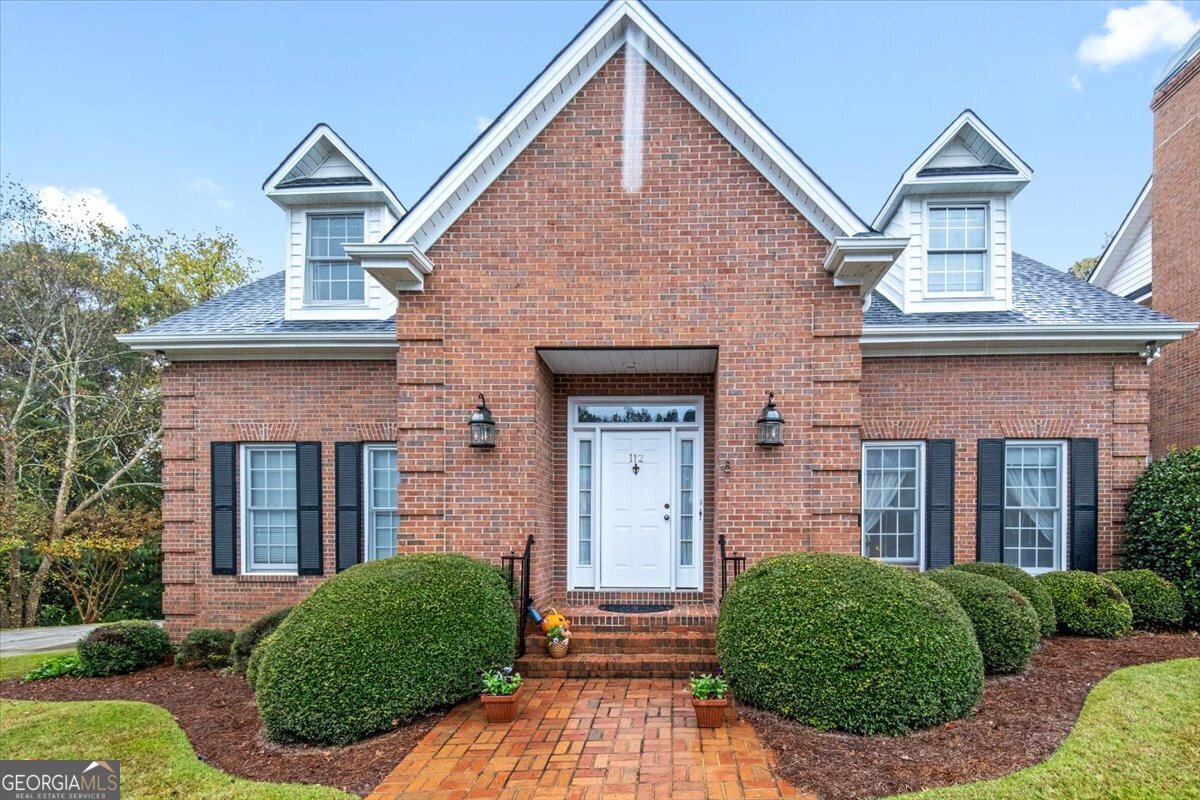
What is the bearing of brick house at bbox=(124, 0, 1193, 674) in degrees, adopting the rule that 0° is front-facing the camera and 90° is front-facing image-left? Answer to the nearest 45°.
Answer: approximately 0°

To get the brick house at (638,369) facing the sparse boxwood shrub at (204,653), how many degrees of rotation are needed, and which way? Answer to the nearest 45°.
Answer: approximately 90° to its right

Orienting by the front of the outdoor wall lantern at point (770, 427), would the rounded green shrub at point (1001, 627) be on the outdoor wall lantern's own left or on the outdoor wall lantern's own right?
on the outdoor wall lantern's own left

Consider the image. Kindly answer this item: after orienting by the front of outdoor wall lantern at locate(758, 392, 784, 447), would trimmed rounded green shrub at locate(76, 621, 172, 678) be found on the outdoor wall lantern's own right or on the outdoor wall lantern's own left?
on the outdoor wall lantern's own right

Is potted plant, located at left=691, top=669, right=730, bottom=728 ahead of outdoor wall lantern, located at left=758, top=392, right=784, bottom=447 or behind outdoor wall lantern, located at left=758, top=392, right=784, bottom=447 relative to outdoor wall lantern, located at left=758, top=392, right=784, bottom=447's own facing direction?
ahead

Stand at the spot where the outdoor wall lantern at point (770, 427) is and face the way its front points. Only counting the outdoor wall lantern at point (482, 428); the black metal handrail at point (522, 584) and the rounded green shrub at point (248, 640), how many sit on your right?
3

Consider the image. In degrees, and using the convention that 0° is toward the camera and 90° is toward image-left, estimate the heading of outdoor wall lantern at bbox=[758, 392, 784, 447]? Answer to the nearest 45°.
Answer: approximately 0°
